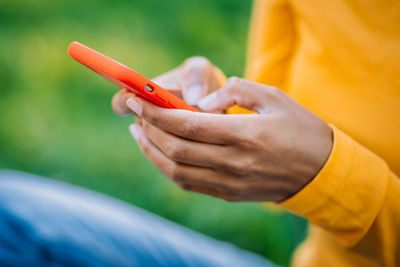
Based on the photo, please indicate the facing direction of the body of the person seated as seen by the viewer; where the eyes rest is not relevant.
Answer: to the viewer's left
